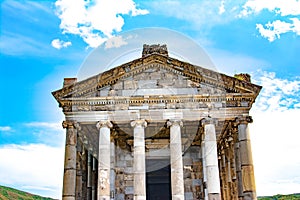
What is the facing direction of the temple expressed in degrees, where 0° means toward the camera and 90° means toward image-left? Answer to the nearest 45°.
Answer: approximately 0°
